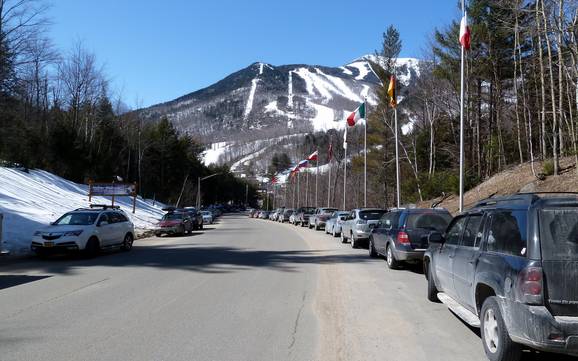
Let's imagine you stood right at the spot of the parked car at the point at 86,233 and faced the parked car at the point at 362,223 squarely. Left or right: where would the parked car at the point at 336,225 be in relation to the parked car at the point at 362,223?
left

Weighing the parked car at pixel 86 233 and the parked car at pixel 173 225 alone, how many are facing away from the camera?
0

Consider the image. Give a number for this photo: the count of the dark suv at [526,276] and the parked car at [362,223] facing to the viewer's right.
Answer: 0

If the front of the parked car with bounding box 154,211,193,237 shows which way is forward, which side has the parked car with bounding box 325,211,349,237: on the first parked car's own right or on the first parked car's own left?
on the first parked car's own left

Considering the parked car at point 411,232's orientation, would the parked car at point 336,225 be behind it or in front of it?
in front

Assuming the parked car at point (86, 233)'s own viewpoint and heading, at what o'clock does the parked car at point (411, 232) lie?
the parked car at point (411, 232) is roughly at 9 o'clock from the parked car at point (86, 233).

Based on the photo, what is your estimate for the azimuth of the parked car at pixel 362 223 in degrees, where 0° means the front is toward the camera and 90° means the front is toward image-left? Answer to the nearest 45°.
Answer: approximately 135°

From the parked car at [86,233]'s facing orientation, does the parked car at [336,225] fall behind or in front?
behind

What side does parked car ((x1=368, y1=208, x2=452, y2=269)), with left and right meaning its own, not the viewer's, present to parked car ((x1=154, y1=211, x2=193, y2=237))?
front

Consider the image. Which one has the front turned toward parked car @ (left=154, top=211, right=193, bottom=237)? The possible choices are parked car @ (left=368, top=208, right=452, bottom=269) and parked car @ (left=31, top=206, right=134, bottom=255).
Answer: parked car @ (left=368, top=208, right=452, bottom=269)

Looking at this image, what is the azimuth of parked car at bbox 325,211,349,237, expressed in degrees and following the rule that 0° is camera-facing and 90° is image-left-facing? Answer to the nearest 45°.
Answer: approximately 135°

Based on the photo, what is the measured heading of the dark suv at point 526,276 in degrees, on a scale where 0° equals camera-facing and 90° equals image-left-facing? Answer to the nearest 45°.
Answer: approximately 135°

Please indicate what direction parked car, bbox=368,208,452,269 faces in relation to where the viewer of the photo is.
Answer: facing away from the viewer and to the left of the viewer

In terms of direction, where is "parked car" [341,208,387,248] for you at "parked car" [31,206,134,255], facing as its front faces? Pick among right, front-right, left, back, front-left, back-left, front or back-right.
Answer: back-left

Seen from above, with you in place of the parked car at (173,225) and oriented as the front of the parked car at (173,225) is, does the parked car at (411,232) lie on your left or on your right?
on your left
